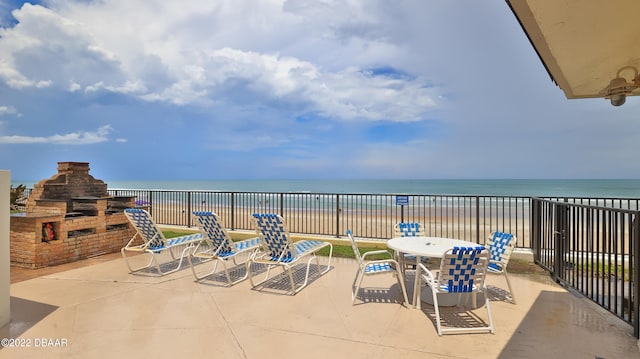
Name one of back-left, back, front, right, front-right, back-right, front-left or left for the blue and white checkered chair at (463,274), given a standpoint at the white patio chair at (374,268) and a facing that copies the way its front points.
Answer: front-right

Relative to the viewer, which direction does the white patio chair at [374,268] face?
to the viewer's right

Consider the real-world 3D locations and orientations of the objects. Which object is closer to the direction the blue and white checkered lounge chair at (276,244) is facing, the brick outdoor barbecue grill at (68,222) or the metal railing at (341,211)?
the metal railing

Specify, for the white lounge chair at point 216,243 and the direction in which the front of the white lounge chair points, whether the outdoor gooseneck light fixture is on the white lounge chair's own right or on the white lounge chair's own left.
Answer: on the white lounge chair's own right

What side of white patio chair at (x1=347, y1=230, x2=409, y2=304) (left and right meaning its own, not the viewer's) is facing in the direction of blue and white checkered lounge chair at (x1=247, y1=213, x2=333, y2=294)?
back
